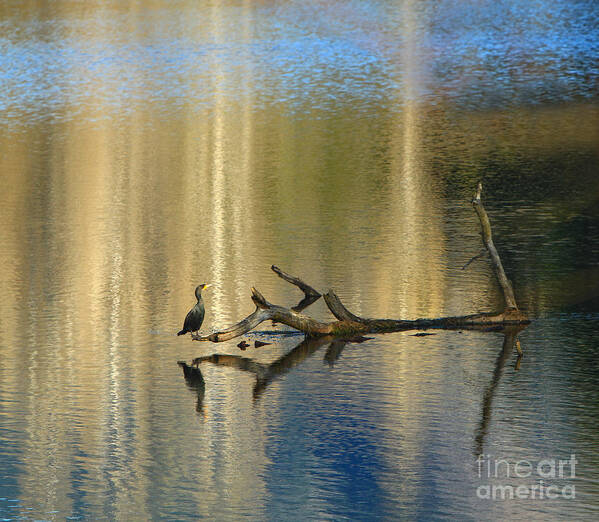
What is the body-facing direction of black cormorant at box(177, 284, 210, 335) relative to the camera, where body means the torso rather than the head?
to the viewer's right
